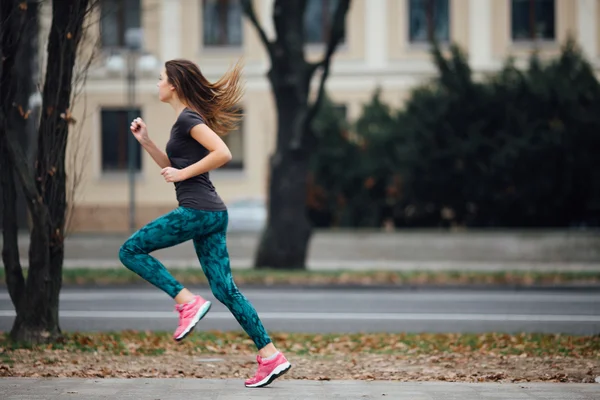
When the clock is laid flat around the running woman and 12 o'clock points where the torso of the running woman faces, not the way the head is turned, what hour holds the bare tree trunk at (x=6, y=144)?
The bare tree trunk is roughly at 2 o'clock from the running woman.

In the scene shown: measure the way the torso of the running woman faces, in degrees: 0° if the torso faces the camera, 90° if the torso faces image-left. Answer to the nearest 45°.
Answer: approximately 90°

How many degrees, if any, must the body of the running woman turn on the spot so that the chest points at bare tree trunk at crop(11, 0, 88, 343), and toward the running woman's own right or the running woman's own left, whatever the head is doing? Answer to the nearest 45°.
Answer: approximately 45° to the running woman's own right

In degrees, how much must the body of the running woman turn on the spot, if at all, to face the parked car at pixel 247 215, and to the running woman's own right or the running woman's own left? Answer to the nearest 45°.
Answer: approximately 90° to the running woman's own right

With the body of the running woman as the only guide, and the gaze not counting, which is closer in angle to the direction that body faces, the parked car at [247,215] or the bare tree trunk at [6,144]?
the bare tree trunk

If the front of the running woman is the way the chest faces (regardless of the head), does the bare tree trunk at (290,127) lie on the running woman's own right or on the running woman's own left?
on the running woman's own right

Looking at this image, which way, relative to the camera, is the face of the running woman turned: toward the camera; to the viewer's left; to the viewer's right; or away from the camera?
to the viewer's left

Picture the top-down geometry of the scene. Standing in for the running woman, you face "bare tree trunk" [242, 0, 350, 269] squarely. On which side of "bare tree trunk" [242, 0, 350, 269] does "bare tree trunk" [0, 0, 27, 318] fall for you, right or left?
left
